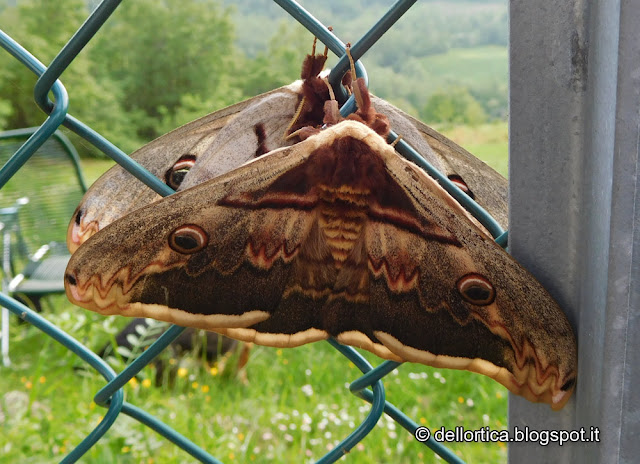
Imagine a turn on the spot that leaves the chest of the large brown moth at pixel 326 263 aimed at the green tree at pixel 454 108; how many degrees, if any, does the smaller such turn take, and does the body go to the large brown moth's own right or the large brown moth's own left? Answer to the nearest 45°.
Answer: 0° — it already faces it

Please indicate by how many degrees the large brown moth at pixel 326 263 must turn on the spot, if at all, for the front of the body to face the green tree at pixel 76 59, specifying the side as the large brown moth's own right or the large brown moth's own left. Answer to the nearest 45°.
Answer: approximately 45° to the large brown moth's own left

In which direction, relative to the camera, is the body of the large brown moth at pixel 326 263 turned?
away from the camera
